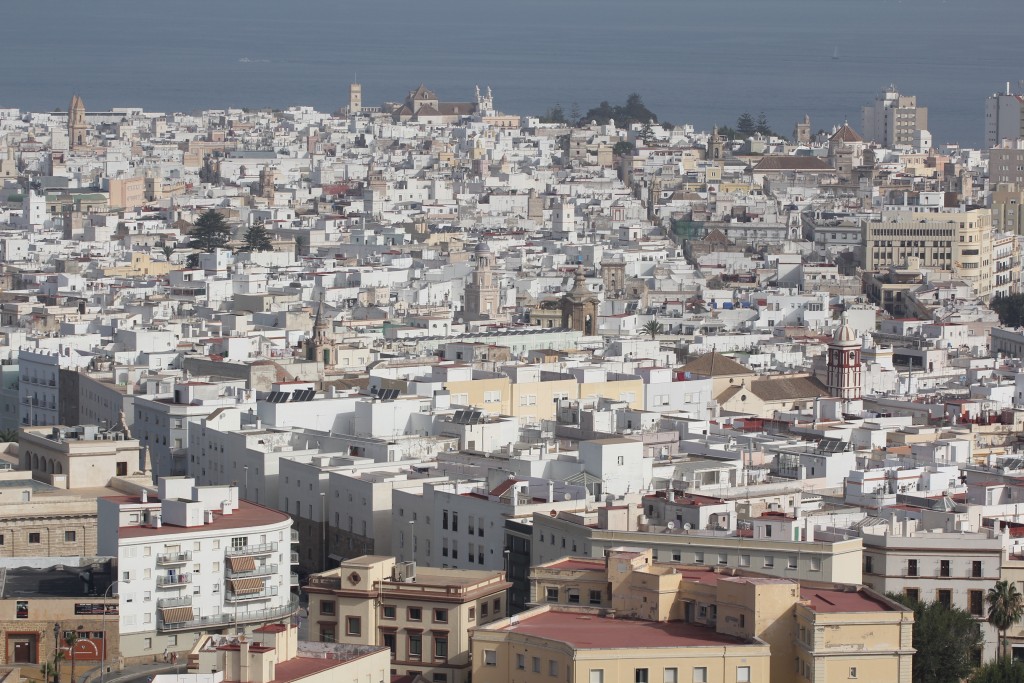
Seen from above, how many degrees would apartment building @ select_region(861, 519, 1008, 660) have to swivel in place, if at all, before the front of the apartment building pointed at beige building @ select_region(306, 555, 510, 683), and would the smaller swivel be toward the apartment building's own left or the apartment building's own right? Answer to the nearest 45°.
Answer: approximately 45° to the apartment building's own right

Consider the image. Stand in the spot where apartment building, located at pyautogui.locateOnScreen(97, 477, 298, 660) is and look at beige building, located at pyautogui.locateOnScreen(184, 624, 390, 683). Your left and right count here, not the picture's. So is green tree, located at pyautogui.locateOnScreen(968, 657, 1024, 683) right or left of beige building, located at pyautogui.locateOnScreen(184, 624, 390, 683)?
left

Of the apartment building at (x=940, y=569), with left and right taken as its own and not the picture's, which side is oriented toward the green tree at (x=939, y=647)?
front

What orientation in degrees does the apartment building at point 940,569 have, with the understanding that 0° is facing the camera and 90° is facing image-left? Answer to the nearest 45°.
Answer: approximately 0°

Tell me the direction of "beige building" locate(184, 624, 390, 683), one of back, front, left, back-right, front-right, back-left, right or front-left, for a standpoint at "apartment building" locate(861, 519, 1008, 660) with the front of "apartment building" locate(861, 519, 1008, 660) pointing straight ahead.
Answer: front-right

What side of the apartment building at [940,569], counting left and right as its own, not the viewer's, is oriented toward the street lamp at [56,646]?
right

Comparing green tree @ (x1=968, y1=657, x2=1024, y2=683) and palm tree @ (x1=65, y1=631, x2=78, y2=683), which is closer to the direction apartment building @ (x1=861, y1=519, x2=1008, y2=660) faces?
the green tree

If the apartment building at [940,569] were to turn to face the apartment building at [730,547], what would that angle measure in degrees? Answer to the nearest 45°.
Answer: approximately 45° to its right
